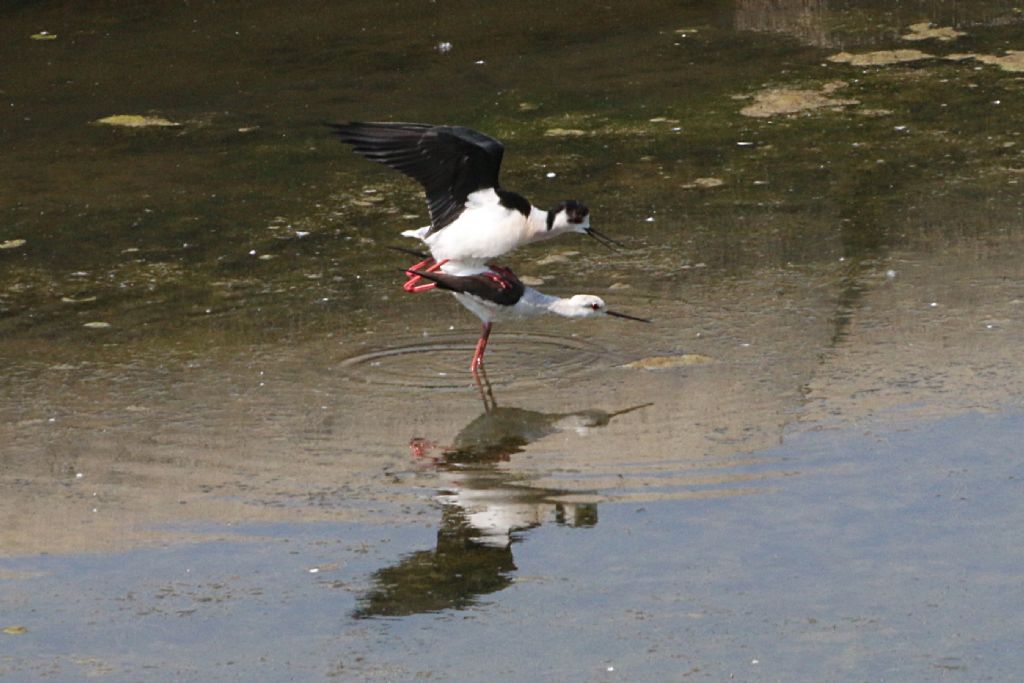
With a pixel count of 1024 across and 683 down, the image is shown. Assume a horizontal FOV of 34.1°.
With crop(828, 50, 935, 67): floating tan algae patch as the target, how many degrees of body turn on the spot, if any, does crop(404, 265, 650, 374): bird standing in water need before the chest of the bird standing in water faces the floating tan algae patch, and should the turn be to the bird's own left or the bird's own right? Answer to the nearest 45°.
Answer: approximately 45° to the bird's own left

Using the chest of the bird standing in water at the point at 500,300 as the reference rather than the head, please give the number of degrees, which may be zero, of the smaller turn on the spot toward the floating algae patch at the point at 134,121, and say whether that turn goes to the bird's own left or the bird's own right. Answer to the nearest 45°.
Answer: approximately 135° to the bird's own left

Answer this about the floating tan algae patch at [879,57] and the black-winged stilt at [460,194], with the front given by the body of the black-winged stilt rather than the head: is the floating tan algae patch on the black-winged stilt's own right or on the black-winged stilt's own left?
on the black-winged stilt's own left

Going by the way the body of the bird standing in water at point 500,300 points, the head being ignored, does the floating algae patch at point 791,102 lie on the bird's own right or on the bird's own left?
on the bird's own left

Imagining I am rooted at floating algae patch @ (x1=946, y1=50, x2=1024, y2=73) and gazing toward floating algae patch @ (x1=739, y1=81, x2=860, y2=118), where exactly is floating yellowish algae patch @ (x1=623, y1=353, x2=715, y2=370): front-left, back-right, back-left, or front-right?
front-left

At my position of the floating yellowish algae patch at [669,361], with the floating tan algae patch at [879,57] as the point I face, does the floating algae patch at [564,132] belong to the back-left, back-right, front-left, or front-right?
front-left

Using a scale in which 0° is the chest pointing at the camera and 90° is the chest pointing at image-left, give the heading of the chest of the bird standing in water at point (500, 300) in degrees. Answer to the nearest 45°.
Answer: approximately 270°

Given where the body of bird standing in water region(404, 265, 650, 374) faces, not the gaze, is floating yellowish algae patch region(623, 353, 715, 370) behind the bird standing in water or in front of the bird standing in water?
in front

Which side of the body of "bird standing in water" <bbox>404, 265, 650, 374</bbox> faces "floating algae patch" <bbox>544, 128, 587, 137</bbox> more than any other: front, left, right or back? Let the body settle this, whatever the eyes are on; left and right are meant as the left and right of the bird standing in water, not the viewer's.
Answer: left

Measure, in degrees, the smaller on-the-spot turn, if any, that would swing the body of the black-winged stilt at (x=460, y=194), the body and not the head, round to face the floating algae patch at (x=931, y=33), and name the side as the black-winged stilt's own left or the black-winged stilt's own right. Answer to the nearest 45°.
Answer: approximately 45° to the black-winged stilt's own left

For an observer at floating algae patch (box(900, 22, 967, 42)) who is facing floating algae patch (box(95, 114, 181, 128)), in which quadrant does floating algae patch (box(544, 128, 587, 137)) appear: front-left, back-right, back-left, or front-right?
front-left

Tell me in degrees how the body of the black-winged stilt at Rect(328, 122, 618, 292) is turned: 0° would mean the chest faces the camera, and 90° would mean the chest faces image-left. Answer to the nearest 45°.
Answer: approximately 270°
